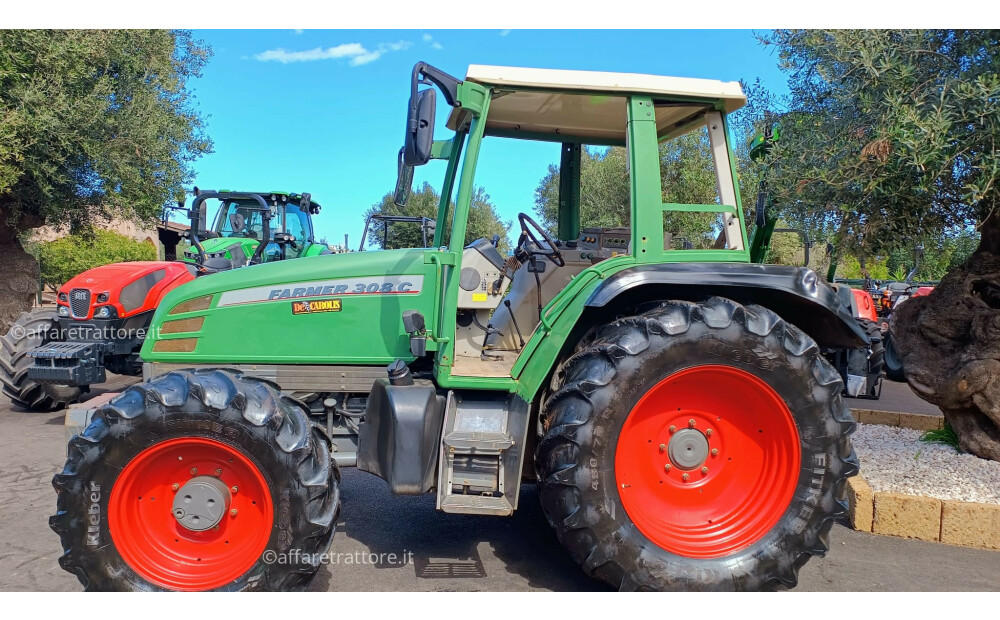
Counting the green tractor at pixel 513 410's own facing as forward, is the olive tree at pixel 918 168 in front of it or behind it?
behind

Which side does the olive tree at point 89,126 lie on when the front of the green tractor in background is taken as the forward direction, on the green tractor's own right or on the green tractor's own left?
on the green tractor's own right

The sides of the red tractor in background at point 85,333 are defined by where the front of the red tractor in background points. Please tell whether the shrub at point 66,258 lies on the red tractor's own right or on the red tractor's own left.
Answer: on the red tractor's own right

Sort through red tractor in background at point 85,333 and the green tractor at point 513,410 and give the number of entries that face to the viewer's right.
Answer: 0

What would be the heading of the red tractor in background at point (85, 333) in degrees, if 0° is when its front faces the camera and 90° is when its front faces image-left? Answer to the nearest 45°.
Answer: approximately 45°

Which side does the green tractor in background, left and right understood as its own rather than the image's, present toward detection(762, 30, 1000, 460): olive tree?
left

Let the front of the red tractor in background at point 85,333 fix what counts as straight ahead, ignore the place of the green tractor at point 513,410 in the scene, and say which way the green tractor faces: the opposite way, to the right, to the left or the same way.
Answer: to the right

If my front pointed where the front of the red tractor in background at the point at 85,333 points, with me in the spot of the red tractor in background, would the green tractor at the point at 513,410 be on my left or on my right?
on my left

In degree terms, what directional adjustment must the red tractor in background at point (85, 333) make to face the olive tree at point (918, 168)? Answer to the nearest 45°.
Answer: approximately 90° to its left

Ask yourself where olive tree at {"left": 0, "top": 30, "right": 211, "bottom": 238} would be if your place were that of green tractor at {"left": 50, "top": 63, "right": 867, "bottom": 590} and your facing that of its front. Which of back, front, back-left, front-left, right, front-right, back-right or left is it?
front-right

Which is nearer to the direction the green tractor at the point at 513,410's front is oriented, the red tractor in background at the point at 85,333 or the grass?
the red tractor in background

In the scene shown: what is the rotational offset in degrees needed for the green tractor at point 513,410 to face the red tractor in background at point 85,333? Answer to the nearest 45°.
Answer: approximately 45° to its right

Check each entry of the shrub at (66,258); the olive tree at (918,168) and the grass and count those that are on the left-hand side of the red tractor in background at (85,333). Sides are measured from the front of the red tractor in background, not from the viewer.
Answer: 2

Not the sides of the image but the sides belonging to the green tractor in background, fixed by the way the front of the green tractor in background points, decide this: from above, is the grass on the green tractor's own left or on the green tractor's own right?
on the green tractor's own left

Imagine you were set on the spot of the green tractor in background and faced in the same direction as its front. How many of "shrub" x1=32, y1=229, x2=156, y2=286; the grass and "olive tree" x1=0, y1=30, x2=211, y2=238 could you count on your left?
1

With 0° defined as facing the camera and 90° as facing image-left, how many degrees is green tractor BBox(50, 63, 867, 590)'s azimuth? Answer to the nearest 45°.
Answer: approximately 90°
